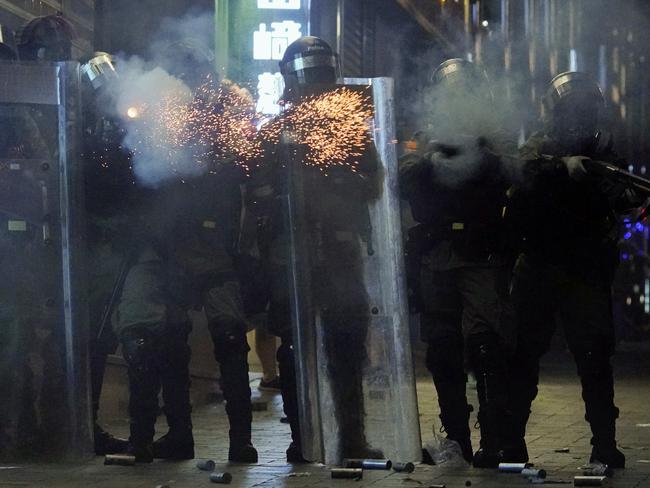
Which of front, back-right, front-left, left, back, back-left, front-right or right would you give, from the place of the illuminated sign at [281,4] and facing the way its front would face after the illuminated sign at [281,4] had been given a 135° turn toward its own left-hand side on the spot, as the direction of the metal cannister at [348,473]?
back-right

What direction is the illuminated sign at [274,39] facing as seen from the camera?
toward the camera

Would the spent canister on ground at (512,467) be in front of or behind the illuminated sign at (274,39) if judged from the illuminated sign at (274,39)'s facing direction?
in front

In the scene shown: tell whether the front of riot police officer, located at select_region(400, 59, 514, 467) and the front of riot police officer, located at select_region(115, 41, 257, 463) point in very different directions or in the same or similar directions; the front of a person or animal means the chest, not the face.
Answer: same or similar directions

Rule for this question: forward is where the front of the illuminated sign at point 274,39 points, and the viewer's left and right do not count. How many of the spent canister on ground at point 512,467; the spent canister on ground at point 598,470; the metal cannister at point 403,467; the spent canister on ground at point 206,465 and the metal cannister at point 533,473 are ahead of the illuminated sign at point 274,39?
5

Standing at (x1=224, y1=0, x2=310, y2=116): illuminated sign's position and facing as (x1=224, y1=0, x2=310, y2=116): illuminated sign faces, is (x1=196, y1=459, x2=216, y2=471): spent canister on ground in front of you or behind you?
in front

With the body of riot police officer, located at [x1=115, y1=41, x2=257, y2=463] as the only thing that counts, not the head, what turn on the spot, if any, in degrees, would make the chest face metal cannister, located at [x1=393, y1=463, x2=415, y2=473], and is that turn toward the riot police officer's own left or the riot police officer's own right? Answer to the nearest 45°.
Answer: approximately 45° to the riot police officer's own left

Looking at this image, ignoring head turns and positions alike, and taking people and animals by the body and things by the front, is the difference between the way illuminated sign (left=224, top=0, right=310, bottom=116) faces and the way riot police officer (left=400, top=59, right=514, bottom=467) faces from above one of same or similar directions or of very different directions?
same or similar directions

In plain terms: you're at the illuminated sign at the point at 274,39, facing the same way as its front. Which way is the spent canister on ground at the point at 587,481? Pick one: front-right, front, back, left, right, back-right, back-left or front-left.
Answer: front

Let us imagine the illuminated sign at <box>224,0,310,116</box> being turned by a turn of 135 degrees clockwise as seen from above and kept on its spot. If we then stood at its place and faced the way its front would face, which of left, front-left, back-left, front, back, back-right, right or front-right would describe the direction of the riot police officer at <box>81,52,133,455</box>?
back-left

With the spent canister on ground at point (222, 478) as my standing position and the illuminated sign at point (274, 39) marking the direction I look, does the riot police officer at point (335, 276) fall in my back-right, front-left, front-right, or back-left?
front-right

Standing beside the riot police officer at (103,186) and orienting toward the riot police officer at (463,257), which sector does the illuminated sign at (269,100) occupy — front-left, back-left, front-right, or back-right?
front-left

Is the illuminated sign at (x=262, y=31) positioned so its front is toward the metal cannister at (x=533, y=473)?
yes

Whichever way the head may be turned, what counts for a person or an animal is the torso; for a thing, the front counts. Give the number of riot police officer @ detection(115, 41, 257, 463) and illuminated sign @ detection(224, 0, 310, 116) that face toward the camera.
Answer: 2

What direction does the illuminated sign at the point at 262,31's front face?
toward the camera
